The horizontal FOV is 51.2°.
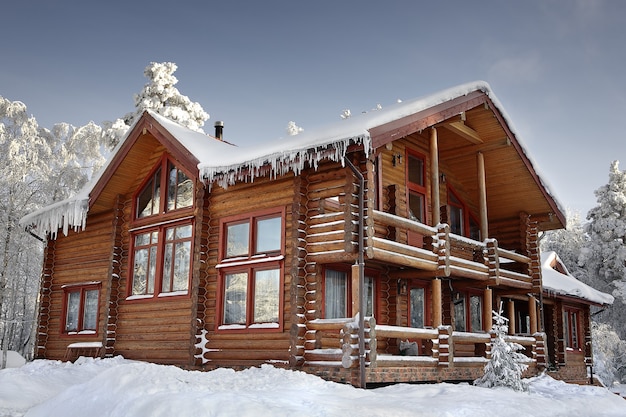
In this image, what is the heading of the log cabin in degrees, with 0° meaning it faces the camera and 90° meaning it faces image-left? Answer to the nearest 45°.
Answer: approximately 315°

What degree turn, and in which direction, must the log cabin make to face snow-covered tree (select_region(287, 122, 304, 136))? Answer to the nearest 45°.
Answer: approximately 135° to its left

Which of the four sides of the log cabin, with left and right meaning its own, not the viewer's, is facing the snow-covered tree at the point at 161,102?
back

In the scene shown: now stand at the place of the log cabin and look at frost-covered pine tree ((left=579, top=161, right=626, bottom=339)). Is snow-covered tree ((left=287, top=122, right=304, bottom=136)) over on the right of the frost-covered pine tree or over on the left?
left

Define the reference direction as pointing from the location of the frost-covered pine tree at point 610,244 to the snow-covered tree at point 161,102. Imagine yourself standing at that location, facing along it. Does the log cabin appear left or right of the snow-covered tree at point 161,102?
left

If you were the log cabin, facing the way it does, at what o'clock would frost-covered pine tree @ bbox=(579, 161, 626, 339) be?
The frost-covered pine tree is roughly at 9 o'clock from the log cabin.
